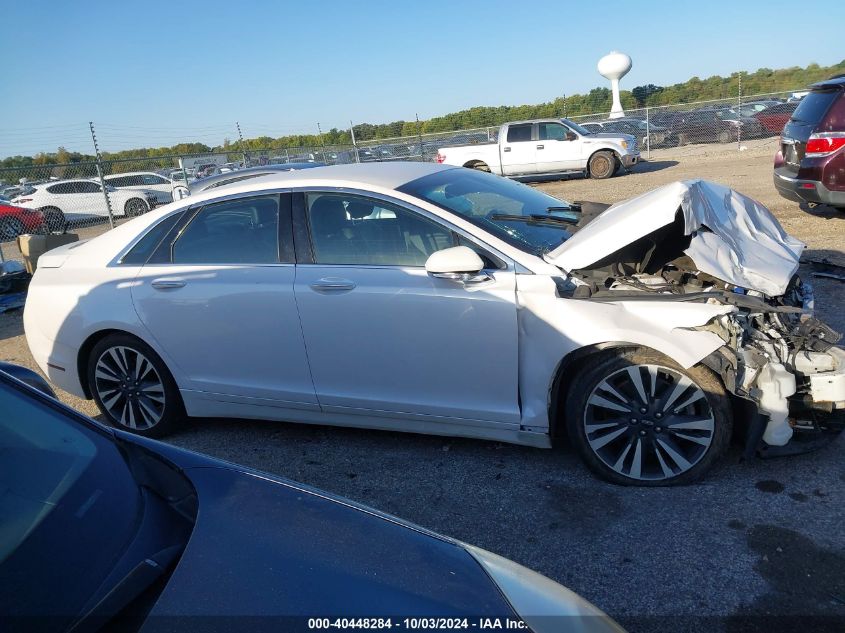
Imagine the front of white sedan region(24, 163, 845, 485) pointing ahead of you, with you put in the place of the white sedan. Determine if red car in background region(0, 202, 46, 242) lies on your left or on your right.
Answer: on your left

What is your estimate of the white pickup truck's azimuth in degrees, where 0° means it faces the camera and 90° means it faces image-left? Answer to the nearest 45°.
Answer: approximately 270°

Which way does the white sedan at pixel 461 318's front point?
to the viewer's right

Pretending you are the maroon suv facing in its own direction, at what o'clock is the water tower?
The water tower is roughly at 10 o'clock from the maroon suv.

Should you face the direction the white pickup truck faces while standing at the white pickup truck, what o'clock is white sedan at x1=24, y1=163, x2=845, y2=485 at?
The white sedan is roughly at 3 o'clock from the white pickup truck.

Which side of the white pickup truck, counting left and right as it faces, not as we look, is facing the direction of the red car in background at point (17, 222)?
back

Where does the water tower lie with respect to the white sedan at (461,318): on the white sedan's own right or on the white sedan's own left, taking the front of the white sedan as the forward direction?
on the white sedan's own left

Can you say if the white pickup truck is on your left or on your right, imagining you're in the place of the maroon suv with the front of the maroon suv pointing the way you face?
on your left

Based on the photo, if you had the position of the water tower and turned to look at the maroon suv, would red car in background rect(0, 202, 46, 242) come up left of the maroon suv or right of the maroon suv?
right

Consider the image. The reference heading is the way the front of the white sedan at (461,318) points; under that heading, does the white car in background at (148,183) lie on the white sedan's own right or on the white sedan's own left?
on the white sedan's own left

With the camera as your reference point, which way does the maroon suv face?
facing away from the viewer and to the right of the viewer
